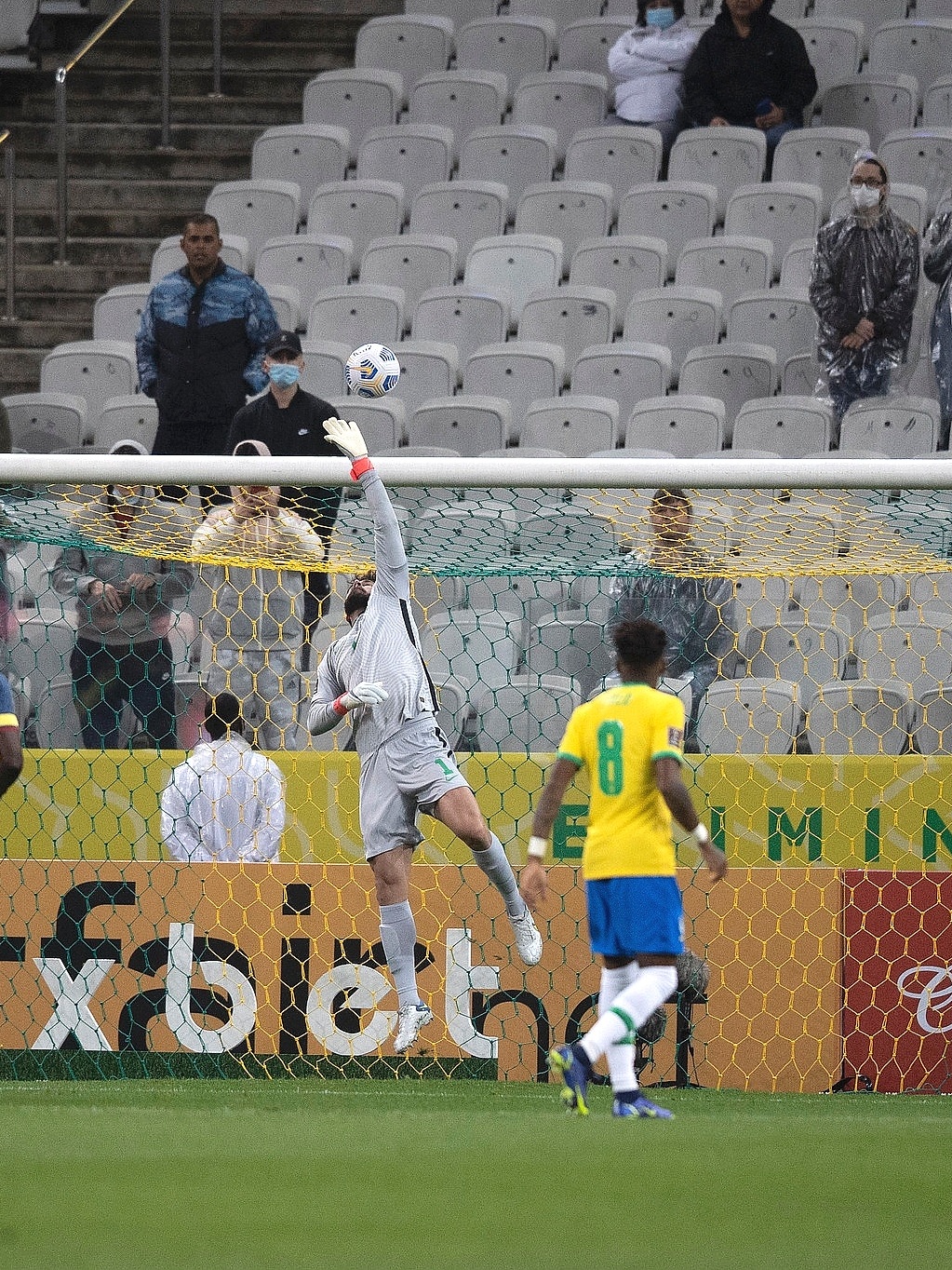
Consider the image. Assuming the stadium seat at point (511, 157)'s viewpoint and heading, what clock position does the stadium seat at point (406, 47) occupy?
the stadium seat at point (406, 47) is roughly at 5 o'clock from the stadium seat at point (511, 157).

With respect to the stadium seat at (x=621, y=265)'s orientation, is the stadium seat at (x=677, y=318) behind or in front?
in front

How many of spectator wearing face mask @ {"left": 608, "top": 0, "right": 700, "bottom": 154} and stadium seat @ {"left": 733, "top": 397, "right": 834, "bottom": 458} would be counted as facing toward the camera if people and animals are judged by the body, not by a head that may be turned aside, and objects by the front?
2

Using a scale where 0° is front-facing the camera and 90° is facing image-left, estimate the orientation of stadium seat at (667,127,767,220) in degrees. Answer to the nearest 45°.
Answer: approximately 0°

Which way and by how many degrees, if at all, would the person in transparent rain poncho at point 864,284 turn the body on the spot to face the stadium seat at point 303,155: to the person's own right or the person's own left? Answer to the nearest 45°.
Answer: approximately 135° to the person's own right

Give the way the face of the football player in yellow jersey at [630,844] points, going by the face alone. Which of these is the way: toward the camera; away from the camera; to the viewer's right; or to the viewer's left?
away from the camera

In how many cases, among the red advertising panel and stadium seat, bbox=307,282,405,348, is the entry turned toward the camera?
2
